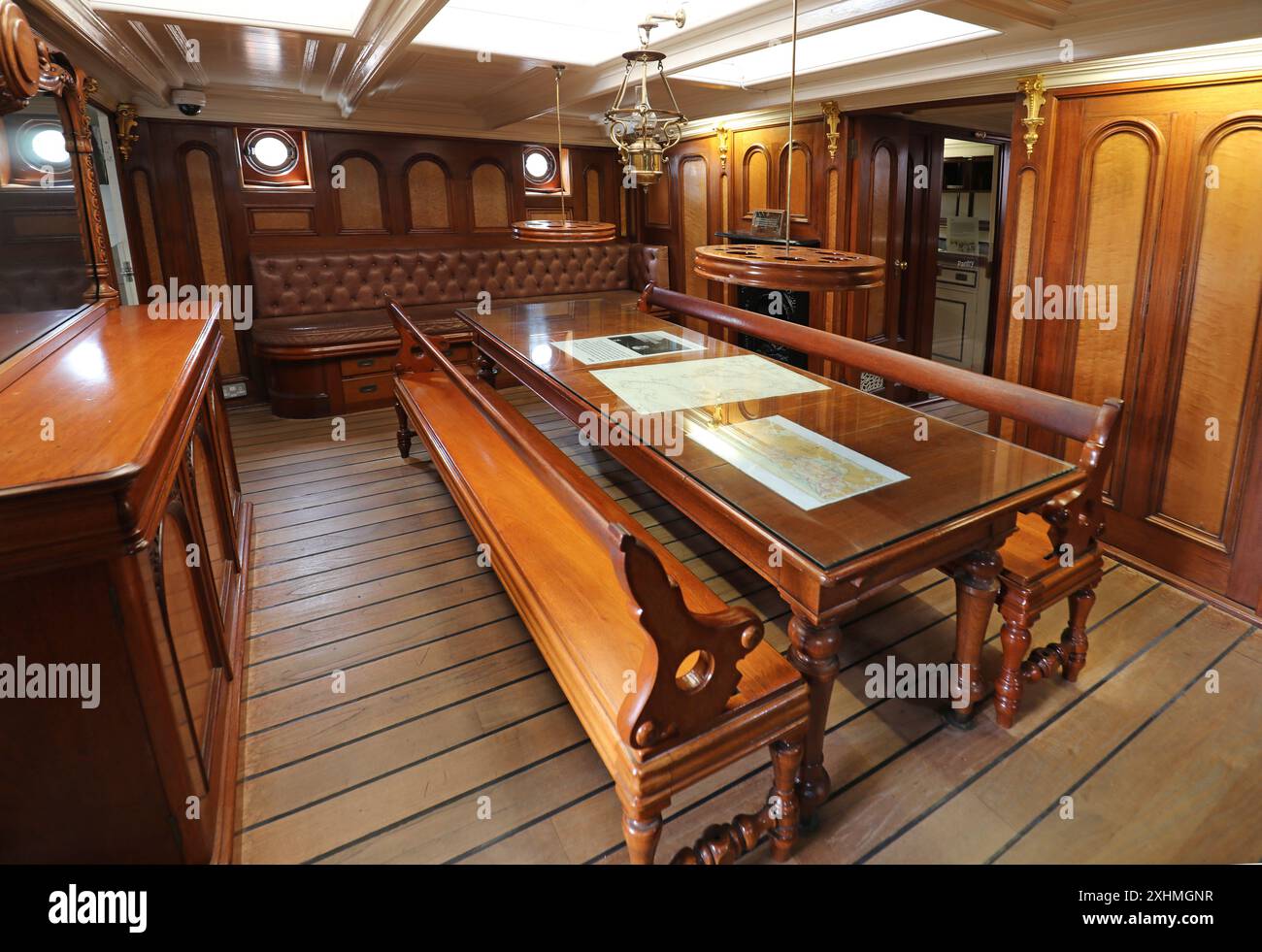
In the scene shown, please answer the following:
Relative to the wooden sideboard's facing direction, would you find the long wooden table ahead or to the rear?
ahead

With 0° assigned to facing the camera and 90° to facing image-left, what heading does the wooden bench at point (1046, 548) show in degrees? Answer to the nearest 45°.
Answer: approximately 45°

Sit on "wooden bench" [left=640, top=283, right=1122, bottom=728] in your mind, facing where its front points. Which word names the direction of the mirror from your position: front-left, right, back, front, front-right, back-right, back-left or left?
front-right

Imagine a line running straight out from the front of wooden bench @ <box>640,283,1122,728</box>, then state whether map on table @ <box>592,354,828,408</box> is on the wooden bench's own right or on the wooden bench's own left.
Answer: on the wooden bench's own right

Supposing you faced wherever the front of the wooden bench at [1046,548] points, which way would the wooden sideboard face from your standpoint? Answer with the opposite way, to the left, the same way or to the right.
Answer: the opposite way

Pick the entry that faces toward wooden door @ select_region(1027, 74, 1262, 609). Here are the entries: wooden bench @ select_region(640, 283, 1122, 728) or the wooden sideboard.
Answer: the wooden sideboard

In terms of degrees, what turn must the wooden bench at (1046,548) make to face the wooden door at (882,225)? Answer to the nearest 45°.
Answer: approximately 135° to its right

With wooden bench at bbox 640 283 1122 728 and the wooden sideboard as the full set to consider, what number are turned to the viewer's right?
1

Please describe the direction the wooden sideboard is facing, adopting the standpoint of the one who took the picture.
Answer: facing to the right of the viewer

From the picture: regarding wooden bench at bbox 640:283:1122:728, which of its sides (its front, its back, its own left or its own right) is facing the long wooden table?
front
